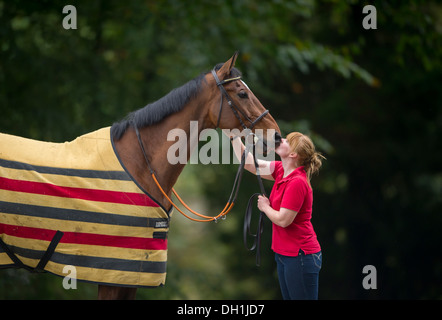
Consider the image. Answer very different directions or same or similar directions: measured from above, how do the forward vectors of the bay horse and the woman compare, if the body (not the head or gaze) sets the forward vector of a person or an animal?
very different directions

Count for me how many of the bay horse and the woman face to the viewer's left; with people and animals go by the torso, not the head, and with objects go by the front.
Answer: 1

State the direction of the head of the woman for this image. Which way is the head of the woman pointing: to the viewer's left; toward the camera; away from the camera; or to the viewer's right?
to the viewer's left

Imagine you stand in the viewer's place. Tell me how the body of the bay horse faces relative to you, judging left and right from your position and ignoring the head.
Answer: facing to the right of the viewer

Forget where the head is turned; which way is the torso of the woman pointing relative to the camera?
to the viewer's left
